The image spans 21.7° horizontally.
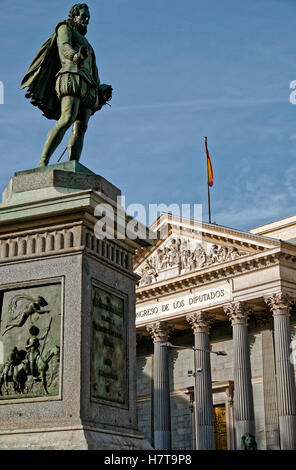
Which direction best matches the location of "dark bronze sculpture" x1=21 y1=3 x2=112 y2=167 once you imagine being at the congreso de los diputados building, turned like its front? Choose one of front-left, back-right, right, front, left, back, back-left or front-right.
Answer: front-left

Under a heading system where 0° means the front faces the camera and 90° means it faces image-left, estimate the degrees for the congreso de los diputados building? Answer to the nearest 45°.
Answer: approximately 45°

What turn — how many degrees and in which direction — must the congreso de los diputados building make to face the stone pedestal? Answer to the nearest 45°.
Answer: approximately 45° to its left
